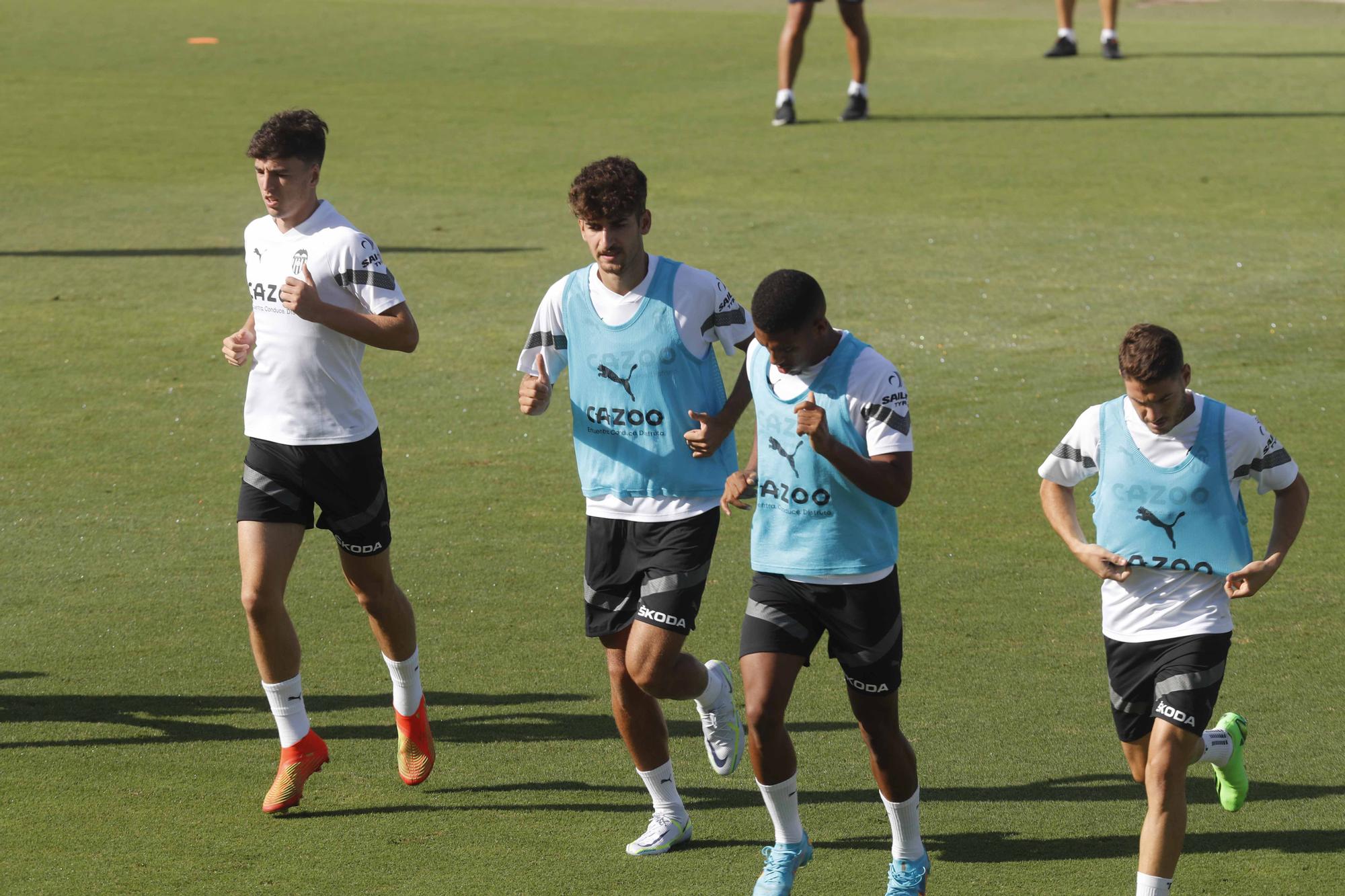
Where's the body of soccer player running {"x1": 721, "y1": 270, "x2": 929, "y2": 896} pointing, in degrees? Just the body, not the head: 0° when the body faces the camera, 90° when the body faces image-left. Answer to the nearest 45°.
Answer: approximately 45°

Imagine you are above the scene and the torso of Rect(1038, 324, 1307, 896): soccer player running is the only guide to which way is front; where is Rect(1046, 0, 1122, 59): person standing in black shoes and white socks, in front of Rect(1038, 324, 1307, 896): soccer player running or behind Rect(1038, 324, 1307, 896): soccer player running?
behind

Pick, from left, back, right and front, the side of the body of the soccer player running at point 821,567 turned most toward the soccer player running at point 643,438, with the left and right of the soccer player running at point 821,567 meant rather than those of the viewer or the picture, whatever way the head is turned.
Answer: right

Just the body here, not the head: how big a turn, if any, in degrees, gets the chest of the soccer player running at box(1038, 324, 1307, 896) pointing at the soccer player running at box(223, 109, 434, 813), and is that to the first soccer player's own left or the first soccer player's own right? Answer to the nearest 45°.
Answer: approximately 90° to the first soccer player's own right

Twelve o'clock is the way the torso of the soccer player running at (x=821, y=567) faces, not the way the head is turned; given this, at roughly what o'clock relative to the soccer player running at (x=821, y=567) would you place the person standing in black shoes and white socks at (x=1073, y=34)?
the person standing in black shoes and white socks at (x=1073, y=34) is roughly at 5 o'clock from the soccer player running at (x=821, y=567).

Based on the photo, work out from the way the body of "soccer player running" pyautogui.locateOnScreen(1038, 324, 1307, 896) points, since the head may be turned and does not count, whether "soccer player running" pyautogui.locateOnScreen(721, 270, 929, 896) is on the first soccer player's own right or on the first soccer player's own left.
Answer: on the first soccer player's own right
